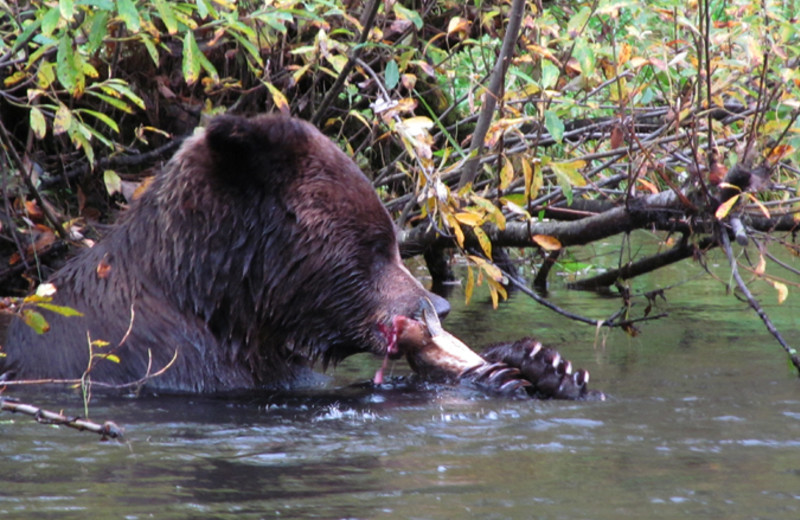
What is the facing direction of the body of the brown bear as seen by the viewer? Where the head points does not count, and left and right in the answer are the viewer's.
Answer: facing to the right of the viewer

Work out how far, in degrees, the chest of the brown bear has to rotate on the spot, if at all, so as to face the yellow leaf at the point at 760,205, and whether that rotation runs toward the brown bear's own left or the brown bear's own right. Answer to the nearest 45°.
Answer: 0° — it already faces it

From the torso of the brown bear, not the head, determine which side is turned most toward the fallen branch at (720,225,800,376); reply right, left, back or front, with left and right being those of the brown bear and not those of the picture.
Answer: front

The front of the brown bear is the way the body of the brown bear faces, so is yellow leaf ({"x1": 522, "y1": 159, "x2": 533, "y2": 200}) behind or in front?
in front

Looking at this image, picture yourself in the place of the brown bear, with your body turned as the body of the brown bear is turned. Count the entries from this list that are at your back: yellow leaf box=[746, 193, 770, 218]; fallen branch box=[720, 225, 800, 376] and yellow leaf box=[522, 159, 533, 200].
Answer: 0

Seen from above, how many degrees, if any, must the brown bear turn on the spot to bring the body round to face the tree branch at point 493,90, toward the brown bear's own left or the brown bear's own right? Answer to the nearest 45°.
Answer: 0° — it already faces it
